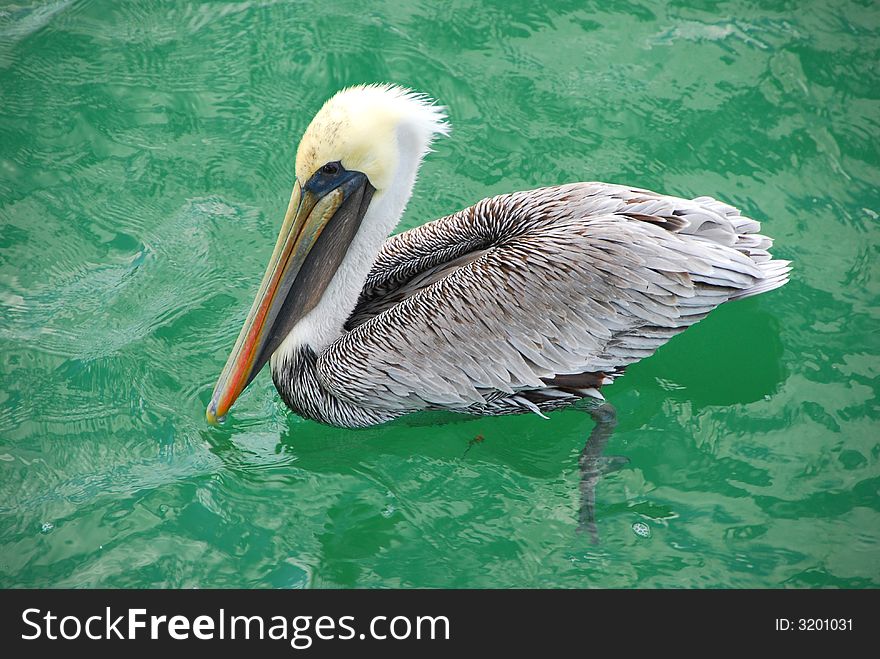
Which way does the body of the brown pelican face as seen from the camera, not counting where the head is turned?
to the viewer's left
